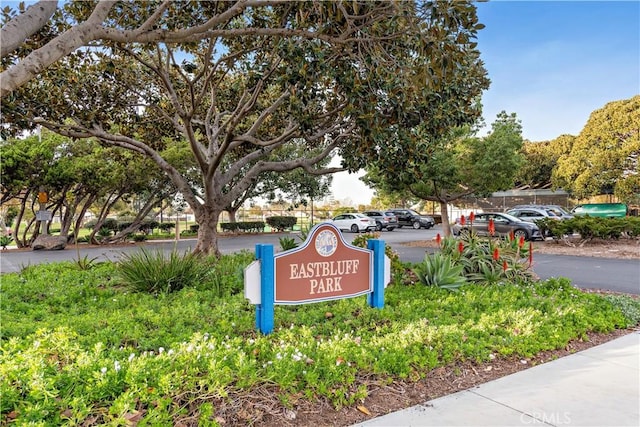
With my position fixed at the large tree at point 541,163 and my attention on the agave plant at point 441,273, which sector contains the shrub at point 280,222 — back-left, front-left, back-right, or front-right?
front-right

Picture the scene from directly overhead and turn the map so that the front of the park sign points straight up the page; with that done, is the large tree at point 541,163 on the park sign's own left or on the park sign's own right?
on the park sign's own left

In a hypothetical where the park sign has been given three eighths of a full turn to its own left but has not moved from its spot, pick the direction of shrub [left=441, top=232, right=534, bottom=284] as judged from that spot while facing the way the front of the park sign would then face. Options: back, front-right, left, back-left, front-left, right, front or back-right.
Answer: front-right

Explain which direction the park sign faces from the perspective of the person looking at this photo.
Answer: facing the viewer and to the right of the viewer

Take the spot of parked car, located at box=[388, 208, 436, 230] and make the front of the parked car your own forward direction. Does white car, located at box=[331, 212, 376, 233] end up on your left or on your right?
on your right

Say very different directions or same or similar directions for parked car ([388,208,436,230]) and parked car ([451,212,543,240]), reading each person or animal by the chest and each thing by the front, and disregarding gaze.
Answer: same or similar directions

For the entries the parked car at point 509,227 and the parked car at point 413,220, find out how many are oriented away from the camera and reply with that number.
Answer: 0

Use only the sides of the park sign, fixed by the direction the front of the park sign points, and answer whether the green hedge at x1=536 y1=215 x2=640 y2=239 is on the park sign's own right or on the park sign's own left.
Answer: on the park sign's own left
